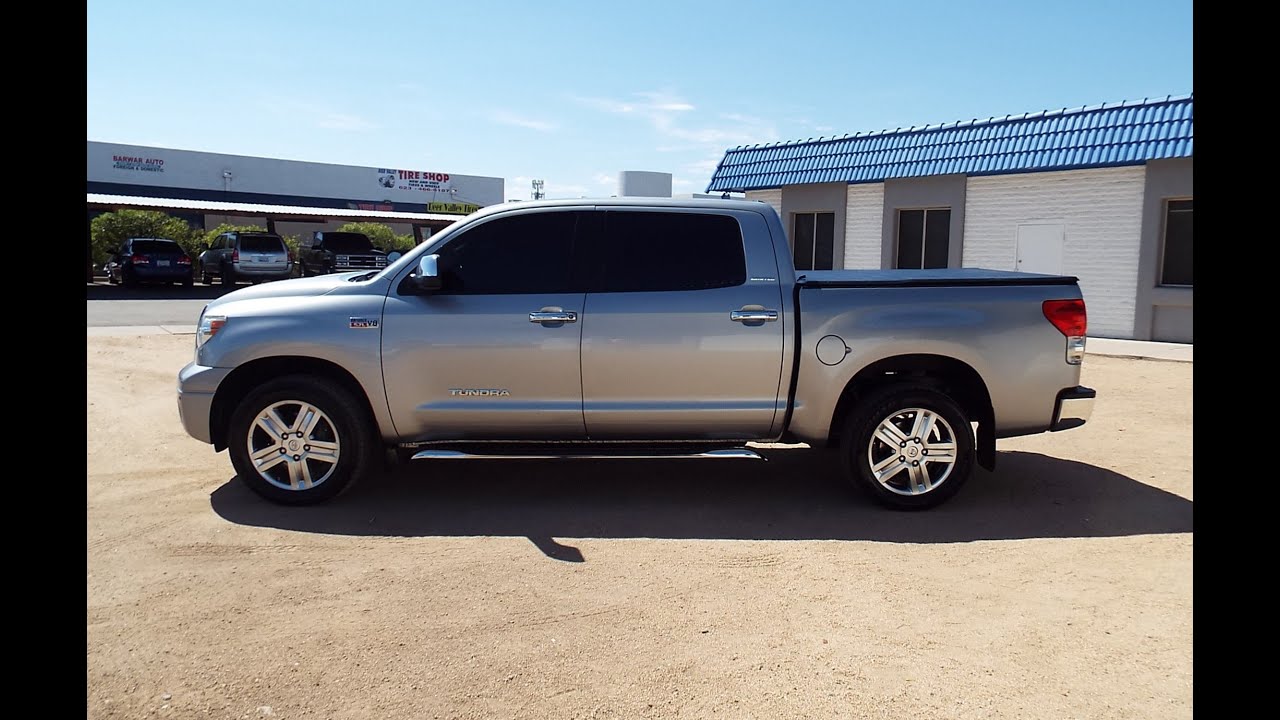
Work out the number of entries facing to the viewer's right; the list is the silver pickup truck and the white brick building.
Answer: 0

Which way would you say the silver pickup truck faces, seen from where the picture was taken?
facing to the left of the viewer

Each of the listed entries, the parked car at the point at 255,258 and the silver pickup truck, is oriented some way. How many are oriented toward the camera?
0

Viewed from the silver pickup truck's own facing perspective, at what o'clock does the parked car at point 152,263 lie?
The parked car is roughly at 2 o'clock from the silver pickup truck.

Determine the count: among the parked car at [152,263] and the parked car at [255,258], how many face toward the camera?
0

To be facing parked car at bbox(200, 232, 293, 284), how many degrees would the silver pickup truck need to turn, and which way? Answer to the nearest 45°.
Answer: approximately 45° to its right

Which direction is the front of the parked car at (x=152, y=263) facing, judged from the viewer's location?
facing away from the viewer and to the left of the viewer

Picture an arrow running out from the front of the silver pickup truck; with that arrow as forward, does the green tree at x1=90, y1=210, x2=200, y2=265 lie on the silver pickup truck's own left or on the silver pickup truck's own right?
on the silver pickup truck's own right
